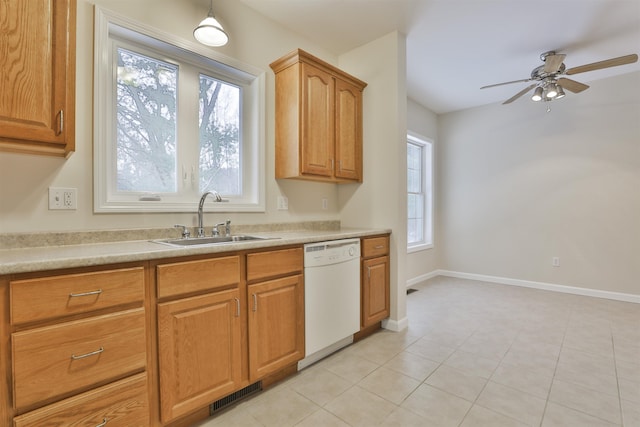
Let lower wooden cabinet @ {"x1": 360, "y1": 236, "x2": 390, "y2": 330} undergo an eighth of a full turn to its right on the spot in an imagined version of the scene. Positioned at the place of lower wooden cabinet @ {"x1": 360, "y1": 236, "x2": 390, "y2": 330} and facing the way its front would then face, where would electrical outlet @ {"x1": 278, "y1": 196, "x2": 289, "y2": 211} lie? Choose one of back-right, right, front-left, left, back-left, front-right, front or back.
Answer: right

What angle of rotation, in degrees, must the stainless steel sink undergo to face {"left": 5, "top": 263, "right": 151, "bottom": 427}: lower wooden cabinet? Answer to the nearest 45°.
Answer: approximately 90° to its right

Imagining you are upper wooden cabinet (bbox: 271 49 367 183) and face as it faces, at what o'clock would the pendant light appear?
The pendant light is roughly at 3 o'clock from the upper wooden cabinet.

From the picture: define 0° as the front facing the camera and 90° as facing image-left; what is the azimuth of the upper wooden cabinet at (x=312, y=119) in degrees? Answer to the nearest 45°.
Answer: approximately 315°
